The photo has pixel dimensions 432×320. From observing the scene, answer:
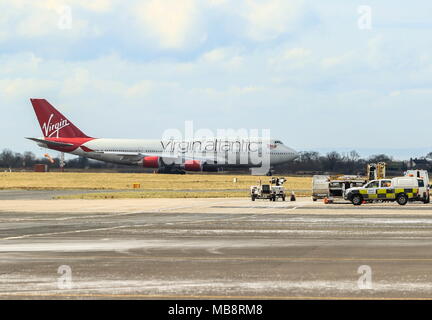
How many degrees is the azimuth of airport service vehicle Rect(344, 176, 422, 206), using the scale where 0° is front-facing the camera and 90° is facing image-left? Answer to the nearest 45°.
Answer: approximately 90°
